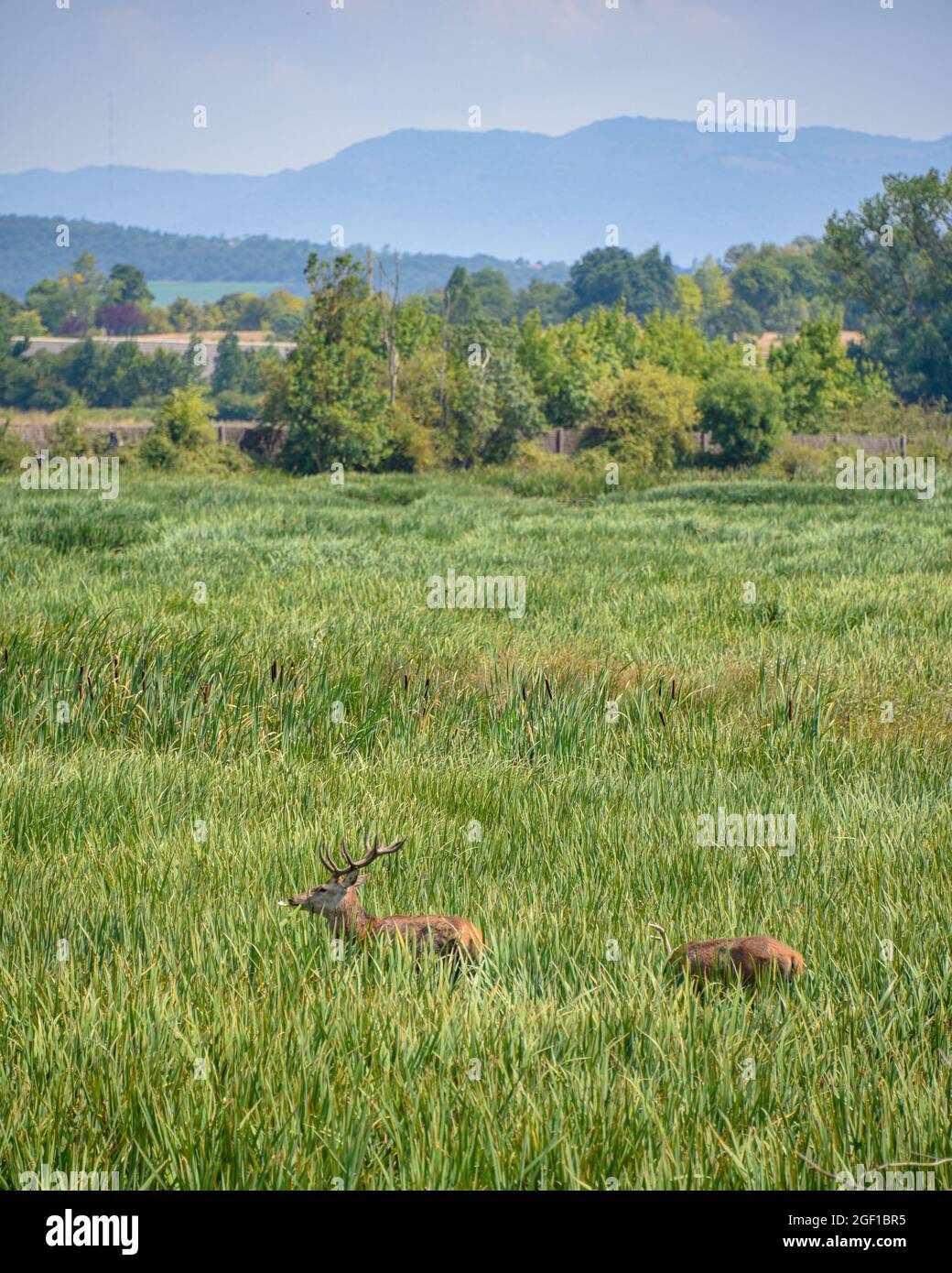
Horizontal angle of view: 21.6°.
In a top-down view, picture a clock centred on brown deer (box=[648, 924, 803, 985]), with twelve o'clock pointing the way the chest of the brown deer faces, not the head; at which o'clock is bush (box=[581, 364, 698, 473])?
The bush is roughly at 3 o'clock from the brown deer.

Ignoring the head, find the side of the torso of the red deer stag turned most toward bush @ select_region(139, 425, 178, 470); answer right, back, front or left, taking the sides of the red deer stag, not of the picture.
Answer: right

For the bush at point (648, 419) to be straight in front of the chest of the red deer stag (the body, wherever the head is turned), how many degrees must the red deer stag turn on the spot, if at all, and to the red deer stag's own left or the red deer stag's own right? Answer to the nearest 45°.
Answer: approximately 90° to the red deer stag's own right

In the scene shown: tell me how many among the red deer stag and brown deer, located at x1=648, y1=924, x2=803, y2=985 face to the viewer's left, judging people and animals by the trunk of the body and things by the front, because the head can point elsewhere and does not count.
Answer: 2

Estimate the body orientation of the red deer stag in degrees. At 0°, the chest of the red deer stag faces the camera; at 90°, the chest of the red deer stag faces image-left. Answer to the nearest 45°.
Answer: approximately 90°

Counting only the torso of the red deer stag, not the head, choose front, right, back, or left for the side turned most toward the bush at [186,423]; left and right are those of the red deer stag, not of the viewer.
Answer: right

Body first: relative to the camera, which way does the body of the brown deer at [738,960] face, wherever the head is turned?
to the viewer's left
